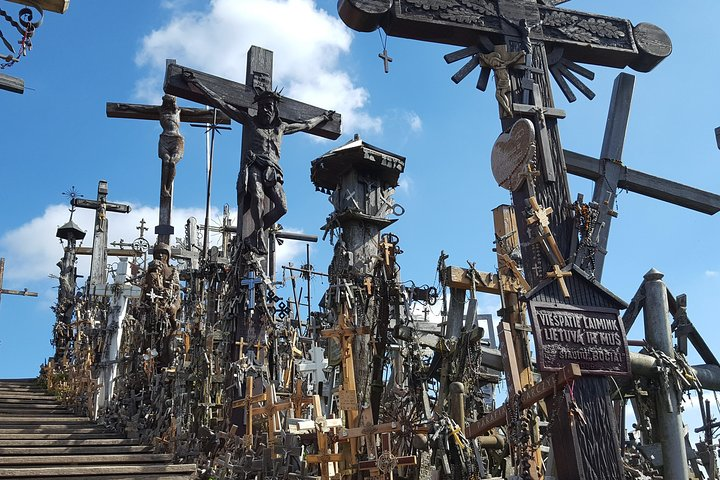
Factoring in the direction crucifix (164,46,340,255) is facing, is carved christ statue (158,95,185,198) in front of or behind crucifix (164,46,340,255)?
behind

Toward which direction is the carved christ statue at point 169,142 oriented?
toward the camera

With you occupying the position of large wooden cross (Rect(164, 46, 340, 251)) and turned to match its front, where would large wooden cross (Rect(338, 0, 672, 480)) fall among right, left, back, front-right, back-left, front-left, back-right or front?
front

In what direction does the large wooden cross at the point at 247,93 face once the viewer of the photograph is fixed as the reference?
facing the viewer and to the right of the viewer

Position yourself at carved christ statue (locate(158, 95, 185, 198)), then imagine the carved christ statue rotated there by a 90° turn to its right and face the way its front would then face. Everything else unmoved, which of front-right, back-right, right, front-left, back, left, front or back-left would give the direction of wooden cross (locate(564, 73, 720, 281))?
back-left

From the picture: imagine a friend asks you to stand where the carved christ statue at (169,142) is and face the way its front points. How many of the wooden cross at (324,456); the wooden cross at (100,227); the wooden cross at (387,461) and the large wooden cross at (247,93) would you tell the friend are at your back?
1

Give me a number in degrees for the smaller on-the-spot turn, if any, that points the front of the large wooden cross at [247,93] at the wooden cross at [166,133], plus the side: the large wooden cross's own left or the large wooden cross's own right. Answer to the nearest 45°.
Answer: approximately 180°

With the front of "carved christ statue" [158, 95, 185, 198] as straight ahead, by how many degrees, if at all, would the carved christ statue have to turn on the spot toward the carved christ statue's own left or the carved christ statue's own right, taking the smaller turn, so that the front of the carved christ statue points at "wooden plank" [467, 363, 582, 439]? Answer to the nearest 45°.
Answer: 0° — it already faces it

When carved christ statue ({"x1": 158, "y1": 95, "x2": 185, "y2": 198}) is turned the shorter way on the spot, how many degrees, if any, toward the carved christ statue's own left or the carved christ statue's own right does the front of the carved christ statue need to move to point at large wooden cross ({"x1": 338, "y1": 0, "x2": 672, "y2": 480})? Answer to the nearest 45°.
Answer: approximately 45° to the carved christ statue's own left

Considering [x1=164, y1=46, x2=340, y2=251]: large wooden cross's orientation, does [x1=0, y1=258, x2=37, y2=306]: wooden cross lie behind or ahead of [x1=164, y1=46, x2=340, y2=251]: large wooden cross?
behind

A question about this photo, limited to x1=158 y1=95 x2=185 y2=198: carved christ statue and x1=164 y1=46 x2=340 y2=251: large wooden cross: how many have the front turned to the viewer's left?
0

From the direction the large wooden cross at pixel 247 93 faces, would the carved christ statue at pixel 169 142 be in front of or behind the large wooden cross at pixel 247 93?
behind

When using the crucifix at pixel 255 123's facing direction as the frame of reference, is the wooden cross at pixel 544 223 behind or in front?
in front

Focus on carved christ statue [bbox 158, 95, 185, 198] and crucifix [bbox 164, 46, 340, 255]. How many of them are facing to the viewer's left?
0
